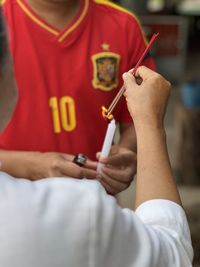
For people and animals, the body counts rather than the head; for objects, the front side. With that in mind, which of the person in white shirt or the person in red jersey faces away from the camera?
the person in white shirt

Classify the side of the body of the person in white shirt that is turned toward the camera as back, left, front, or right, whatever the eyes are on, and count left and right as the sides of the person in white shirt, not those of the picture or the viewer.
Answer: back

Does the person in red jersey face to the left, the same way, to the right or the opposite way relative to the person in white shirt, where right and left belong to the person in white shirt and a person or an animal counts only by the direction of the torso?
the opposite way

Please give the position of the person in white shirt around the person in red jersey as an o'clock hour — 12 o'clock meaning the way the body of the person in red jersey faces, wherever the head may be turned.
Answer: The person in white shirt is roughly at 12 o'clock from the person in red jersey.

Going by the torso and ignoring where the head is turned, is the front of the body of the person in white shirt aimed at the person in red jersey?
yes

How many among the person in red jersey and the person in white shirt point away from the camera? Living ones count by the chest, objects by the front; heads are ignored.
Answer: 1

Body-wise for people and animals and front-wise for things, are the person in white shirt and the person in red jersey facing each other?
yes

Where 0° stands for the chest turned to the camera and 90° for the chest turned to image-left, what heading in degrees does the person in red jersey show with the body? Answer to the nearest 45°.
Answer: approximately 0°
